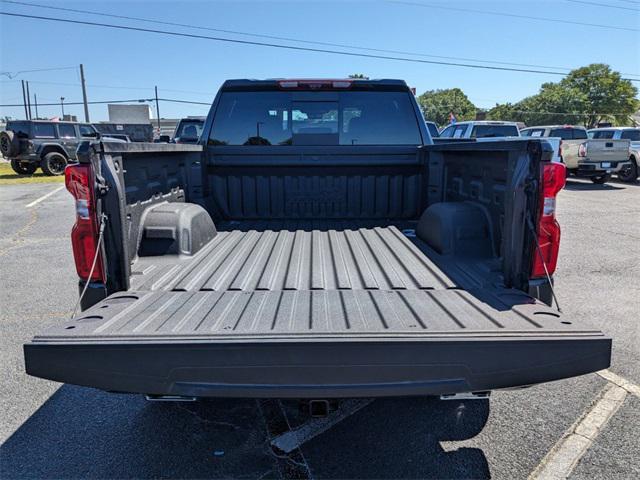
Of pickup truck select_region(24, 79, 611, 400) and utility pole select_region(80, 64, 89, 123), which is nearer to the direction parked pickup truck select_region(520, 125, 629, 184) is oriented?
the utility pole

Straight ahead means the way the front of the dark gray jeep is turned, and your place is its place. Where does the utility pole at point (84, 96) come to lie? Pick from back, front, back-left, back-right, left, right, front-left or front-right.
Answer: front-left

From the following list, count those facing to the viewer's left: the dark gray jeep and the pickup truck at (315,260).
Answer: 0

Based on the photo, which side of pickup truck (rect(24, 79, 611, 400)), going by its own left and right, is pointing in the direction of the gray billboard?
front

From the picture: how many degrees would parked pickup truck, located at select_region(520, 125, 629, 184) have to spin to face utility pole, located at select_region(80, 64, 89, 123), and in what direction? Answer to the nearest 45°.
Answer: approximately 45° to its left

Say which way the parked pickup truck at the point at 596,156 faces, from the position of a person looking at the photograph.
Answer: facing away from the viewer and to the left of the viewer

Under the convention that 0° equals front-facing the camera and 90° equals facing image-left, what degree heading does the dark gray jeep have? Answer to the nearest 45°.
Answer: approximately 225°

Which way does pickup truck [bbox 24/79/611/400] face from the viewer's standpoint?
away from the camera

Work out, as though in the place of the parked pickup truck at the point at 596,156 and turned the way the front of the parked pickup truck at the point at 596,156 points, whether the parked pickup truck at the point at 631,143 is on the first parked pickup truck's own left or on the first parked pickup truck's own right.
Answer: on the first parked pickup truck's own right

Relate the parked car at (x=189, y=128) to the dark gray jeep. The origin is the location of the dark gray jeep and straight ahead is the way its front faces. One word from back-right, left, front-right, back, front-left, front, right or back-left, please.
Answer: right

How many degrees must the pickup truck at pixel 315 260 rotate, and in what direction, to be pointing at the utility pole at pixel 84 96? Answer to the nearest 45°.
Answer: approximately 45° to its left

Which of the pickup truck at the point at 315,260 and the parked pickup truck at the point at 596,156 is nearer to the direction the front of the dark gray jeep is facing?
the parked pickup truck

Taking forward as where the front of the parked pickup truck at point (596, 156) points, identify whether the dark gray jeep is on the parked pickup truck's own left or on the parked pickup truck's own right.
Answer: on the parked pickup truck's own left
